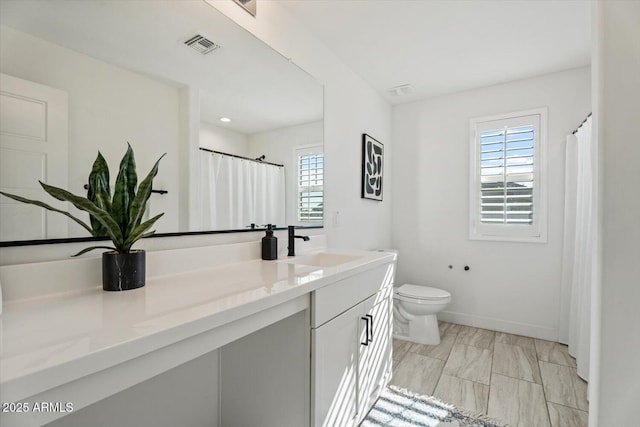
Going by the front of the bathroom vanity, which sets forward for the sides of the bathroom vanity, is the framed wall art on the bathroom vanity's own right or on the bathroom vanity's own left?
on the bathroom vanity's own left

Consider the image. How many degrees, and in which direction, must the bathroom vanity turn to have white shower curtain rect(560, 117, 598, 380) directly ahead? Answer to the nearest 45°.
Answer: approximately 45° to its left

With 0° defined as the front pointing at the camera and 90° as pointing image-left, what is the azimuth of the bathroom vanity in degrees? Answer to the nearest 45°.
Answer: approximately 315°

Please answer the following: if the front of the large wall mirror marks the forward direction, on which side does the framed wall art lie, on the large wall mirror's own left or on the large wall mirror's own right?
on the large wall mirror's own left

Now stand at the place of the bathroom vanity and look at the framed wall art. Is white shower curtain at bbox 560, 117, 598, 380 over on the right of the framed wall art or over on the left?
right

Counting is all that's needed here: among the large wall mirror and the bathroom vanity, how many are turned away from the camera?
0

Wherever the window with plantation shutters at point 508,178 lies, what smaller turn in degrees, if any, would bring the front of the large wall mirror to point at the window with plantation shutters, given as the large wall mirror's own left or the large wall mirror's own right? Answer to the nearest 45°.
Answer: approximately 45° to the large wall mirror's own left

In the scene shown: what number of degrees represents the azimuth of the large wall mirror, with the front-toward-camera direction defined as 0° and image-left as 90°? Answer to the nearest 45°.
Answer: approximately 315°

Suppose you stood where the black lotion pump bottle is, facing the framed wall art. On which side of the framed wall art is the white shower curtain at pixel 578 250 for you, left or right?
right
